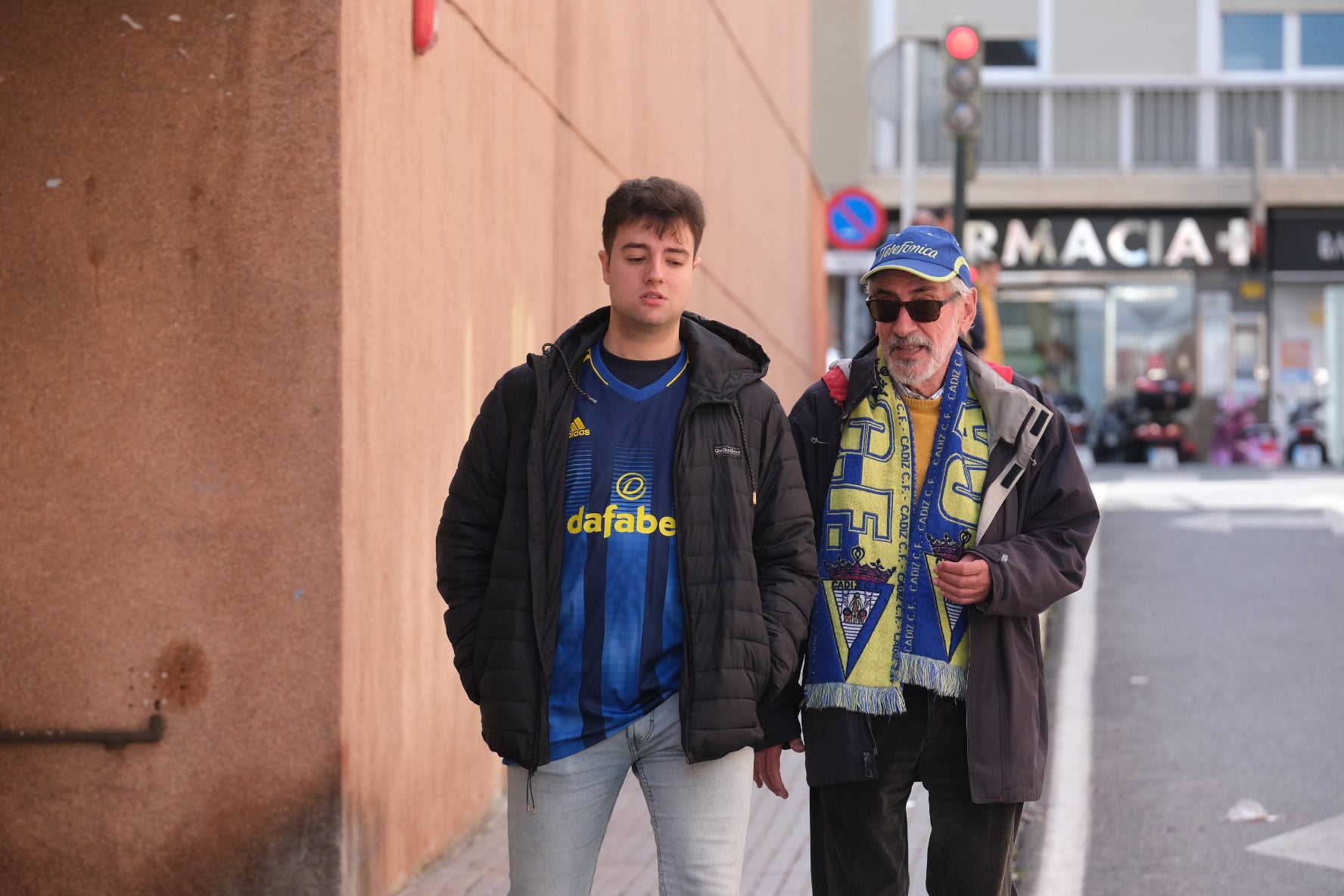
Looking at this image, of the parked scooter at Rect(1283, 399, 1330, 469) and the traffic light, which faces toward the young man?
the traffic light

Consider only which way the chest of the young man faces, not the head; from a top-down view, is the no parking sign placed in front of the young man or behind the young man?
behind

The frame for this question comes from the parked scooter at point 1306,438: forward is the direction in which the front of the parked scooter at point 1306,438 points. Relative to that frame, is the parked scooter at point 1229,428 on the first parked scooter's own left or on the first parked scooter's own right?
on the first parked scooter's own left

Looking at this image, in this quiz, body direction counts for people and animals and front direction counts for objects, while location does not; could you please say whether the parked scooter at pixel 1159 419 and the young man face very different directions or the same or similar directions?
very different directions

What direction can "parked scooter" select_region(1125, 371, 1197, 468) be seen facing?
away from the camera

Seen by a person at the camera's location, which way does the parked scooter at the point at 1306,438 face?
facing away from the viewer

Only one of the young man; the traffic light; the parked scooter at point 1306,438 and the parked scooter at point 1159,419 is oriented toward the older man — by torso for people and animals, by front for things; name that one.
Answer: the traffic light
